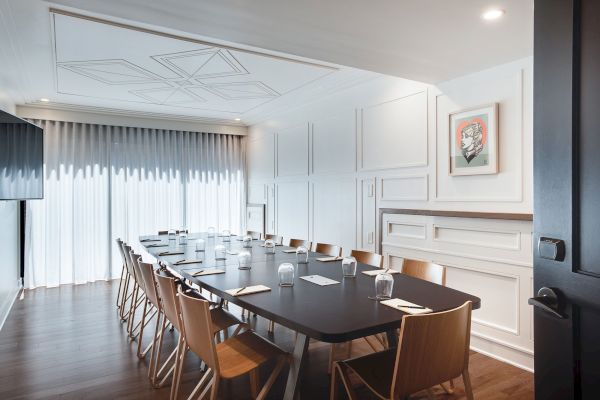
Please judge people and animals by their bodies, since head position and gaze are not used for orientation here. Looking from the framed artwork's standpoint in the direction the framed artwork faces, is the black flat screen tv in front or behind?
in front

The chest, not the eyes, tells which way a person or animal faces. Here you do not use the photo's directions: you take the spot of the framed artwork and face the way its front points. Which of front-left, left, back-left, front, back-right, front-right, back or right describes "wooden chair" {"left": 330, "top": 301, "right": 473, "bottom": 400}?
front-left

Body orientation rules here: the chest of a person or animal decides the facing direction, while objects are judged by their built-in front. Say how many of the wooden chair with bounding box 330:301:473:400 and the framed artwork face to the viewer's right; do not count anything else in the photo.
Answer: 0

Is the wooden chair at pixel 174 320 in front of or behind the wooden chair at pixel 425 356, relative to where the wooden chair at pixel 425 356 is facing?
in front

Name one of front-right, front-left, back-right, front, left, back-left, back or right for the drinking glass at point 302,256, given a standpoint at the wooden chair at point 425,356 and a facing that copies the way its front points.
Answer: front

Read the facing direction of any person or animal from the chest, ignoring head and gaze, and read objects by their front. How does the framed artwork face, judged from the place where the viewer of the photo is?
facing the viewer and to the left of the viewer

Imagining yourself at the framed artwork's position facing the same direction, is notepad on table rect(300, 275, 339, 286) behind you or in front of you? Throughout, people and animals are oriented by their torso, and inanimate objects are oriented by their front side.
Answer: in front

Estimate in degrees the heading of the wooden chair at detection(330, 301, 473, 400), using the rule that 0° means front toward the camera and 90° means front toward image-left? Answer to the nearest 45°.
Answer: approximately 135°

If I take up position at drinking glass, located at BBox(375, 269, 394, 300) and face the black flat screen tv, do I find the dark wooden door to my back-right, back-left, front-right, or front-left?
back-left

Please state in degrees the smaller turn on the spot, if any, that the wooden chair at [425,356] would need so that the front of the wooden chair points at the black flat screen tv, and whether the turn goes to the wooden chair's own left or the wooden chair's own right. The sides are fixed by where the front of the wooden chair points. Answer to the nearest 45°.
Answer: approximately 45° to the wooden chair's own left

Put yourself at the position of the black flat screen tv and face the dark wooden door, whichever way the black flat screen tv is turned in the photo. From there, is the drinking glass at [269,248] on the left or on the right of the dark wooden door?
left
